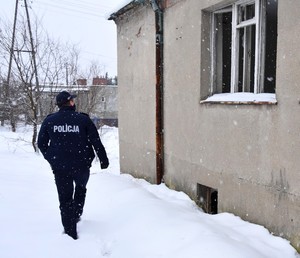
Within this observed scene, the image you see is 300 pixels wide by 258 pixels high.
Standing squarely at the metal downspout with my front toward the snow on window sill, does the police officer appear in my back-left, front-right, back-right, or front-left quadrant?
front-right

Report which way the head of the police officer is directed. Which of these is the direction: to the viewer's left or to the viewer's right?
to the viewer's right

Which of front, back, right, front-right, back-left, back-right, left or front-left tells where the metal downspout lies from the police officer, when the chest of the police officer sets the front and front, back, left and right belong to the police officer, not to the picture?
front-right

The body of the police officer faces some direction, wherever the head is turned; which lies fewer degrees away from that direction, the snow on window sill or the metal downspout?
the metal downspout

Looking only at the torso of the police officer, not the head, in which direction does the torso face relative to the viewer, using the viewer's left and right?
facing away from the viewer

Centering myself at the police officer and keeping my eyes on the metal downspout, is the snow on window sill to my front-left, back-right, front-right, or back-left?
front-right

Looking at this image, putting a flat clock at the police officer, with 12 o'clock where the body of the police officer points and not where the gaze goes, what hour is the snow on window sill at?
The snow on window sill is roughly at 3 o'clock from the police officer.
